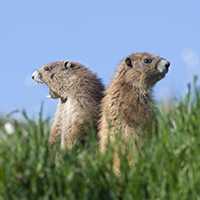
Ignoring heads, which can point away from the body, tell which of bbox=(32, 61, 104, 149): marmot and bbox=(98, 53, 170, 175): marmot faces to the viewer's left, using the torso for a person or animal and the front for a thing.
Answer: bbox=(32, 61, 104, 149): marmot

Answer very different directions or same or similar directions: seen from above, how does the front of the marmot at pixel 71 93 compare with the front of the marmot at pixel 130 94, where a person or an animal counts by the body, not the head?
very different directions

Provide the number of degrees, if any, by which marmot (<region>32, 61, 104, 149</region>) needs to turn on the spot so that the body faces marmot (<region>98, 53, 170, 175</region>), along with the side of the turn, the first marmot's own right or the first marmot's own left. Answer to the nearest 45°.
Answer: approximately 135° to the first marmot's own left

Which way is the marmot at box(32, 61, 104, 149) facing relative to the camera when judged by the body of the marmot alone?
to the viewer's left
